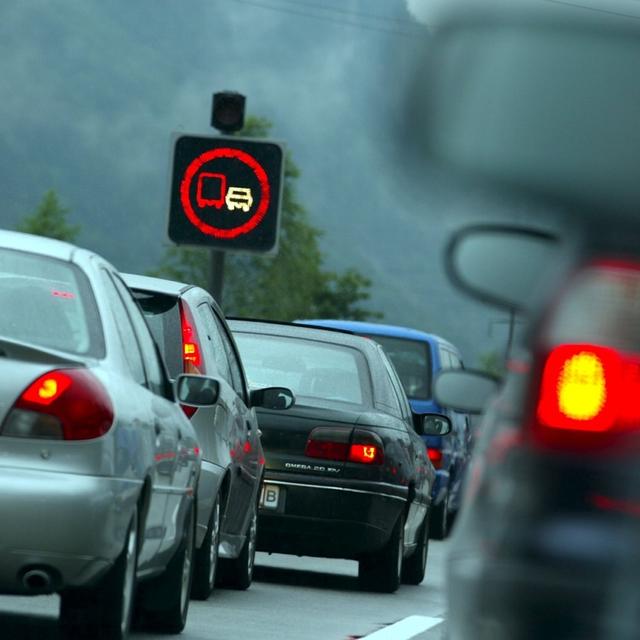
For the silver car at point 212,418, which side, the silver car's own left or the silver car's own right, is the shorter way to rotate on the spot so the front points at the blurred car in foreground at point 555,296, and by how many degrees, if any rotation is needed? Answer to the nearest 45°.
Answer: approximately 180°

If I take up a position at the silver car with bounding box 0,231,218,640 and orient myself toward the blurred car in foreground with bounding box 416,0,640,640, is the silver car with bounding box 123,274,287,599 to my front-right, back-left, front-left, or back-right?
back-left

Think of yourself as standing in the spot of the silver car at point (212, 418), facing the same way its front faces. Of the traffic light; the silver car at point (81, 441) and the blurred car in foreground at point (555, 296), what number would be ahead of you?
1

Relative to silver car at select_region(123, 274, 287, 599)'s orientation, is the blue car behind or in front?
in front

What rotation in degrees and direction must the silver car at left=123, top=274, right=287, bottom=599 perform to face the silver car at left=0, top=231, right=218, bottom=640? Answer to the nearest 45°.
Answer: approximately 180°

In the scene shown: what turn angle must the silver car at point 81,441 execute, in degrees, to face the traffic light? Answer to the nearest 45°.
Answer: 0° — it already faces it

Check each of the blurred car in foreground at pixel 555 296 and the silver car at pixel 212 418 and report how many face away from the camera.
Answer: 2

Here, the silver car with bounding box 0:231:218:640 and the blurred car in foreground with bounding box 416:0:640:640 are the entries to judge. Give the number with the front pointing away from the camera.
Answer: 2

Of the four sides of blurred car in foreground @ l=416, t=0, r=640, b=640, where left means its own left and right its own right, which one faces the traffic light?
front

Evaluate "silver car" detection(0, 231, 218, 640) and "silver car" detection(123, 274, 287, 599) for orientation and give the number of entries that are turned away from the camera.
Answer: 2

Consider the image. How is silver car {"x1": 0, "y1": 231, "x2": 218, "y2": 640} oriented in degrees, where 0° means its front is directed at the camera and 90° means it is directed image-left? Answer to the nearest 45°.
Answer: approximately 180°

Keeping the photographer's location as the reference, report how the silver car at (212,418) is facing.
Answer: facing away from the viewer

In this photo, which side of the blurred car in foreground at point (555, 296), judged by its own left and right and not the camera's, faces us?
back
